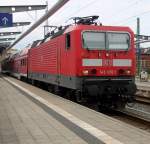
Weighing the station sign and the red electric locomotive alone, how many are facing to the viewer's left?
0

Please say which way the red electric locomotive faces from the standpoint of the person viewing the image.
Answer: facing the viewer and to the right of the viewer

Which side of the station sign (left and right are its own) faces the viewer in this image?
front

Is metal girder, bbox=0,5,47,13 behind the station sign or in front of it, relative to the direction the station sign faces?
behind
